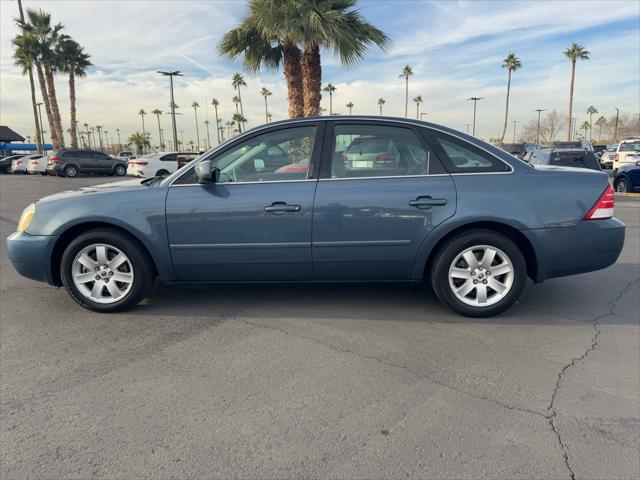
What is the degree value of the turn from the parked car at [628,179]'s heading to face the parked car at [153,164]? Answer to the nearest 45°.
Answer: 0° — it already faces it

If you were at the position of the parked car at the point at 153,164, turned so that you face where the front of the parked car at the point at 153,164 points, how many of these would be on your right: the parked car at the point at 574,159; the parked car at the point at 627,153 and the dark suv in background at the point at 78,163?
2

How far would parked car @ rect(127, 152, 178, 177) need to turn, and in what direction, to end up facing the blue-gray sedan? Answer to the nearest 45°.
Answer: approximately 135° to its right

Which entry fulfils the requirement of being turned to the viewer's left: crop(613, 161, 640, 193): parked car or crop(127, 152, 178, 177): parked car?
crop(613, 161, 640, 193): parked car

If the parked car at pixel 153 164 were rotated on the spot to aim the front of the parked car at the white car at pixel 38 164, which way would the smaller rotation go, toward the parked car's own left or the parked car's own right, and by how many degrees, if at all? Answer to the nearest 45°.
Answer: approximately 90° to the parked car's own left

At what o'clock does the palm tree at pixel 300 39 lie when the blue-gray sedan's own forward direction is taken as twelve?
The palm tree is roughly at 3 o'clock from the blue-gray sedan.

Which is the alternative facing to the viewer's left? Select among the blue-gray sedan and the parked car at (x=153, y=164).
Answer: the blue-gray sedan

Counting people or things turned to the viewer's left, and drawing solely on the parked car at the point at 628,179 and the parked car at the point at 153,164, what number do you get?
1

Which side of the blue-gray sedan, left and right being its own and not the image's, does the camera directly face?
left

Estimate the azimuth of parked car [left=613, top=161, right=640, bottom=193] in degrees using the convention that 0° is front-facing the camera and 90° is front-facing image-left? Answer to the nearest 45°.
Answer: approximately 90°
